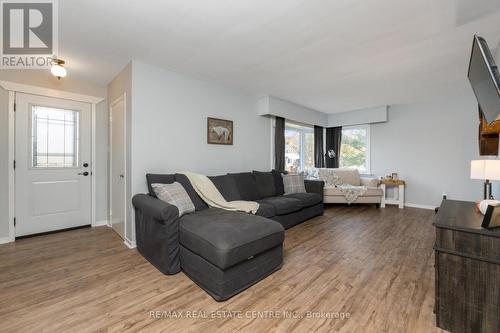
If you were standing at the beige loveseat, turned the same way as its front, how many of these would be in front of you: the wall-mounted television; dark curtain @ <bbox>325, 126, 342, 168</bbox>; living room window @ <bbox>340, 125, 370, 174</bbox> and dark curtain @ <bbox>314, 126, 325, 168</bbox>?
1

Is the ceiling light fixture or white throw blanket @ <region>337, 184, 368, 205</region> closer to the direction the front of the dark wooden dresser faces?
the ceiling light fixture

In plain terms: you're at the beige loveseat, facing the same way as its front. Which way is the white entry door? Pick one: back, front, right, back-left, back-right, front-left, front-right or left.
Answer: front-right

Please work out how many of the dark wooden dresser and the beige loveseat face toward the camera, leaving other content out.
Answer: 1

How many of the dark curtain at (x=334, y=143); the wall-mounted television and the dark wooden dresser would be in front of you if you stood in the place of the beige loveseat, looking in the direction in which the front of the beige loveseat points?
2

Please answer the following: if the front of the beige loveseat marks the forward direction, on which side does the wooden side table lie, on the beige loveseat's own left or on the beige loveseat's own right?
on the beige loveseat's own left

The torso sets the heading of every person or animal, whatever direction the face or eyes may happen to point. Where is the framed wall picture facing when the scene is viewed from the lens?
facing the viewer and to the right of the viewer

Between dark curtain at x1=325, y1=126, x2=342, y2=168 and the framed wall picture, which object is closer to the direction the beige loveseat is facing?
the framed wall picture

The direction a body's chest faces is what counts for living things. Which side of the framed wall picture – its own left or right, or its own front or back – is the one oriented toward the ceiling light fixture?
right

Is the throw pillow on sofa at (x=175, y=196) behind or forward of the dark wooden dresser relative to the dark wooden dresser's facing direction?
forward

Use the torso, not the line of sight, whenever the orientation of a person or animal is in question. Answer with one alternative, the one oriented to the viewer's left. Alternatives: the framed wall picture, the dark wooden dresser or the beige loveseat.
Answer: the dark wooden dresser

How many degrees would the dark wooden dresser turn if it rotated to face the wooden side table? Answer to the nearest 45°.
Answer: approximately 90° to its right

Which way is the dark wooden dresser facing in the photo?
to the viewer's left

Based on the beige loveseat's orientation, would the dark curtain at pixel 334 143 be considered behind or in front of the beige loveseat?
behind
